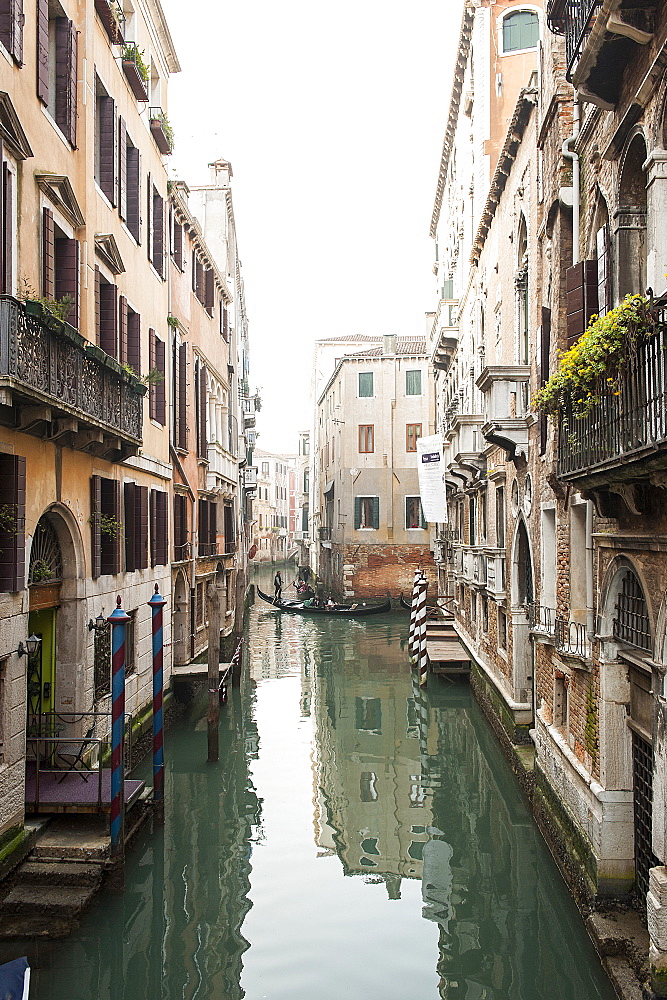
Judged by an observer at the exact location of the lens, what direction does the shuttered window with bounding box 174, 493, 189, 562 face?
facing to the right of the viewer

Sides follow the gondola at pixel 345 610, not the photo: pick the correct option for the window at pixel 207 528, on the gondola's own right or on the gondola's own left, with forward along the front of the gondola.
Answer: on the gondola's own right

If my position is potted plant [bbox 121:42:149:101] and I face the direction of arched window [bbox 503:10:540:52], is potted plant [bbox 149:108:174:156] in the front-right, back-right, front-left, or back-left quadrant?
front-left

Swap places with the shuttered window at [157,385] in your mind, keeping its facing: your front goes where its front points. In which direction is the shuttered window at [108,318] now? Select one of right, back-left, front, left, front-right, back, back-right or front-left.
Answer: right

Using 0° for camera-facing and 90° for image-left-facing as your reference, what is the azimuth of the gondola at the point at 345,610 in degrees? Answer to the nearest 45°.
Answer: approximately 270°

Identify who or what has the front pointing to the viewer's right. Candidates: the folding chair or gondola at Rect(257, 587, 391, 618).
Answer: the gondola

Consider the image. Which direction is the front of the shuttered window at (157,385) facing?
to the viewer's right

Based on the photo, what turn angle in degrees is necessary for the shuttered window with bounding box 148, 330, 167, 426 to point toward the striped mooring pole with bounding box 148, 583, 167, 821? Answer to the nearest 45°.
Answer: approximately 90° to its right

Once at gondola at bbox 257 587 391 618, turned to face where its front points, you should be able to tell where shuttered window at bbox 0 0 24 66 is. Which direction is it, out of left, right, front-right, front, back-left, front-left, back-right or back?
right
